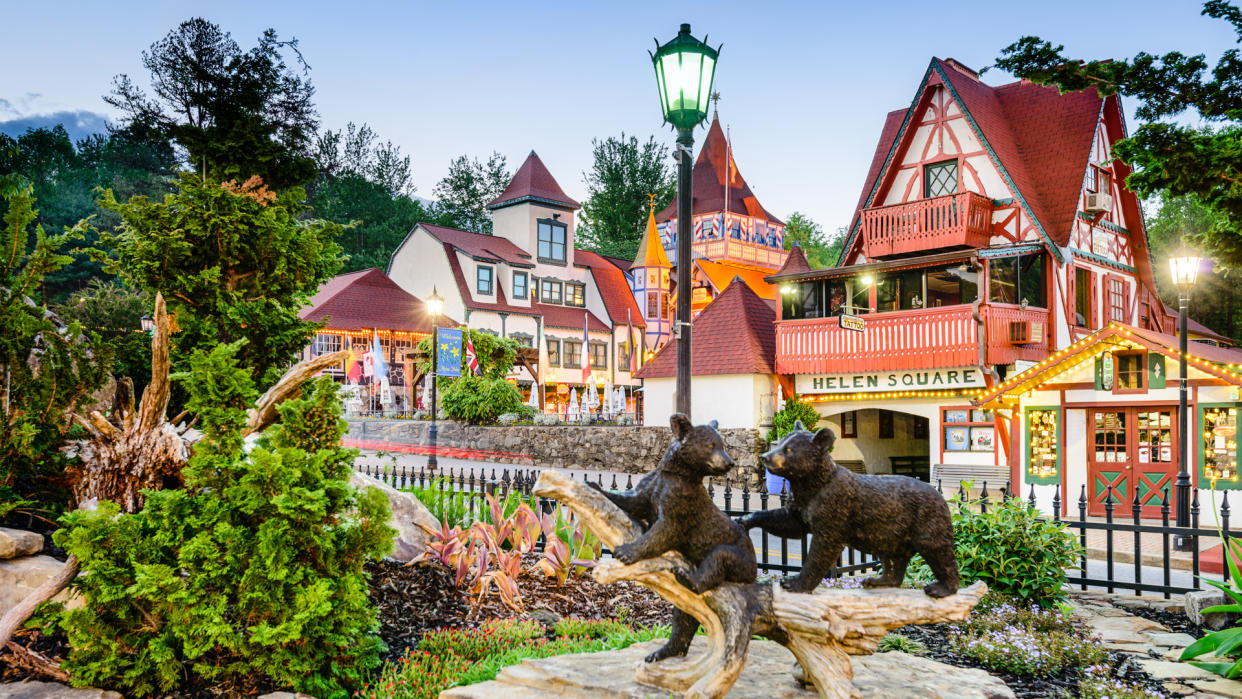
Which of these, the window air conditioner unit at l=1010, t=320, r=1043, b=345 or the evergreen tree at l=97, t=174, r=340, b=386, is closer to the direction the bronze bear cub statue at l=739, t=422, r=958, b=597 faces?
the evergreen tree

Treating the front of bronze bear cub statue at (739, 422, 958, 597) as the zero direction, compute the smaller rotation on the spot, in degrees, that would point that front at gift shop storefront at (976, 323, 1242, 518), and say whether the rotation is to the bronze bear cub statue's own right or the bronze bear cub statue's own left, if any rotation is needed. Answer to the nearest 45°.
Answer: approximately 90° to the bronze bear cub statue's own right

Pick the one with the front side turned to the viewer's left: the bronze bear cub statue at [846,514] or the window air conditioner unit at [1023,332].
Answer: the bronze bear cub statue

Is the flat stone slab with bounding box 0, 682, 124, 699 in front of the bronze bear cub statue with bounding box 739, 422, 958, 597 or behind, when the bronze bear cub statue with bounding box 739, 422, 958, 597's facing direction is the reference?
in front

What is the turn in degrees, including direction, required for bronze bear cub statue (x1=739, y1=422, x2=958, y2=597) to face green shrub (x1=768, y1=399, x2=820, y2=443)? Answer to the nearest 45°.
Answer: approximately 90° to its right

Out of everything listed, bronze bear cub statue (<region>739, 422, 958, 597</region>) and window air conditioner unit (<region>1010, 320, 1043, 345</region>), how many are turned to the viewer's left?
1

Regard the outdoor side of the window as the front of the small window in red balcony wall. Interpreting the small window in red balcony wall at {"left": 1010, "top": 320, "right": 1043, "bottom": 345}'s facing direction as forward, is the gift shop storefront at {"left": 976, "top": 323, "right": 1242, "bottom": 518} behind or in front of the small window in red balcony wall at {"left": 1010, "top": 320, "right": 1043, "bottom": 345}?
in front

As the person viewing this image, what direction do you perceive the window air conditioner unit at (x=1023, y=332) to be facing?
facing the viewer and to the right of the viewer

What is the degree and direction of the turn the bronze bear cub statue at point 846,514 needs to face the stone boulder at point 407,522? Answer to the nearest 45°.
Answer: approximately 45° to its right

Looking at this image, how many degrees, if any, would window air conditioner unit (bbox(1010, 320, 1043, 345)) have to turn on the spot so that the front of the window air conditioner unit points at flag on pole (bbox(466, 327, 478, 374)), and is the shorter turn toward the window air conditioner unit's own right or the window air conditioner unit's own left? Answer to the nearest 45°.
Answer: approximately 135° to the window air conditioner unit's own right

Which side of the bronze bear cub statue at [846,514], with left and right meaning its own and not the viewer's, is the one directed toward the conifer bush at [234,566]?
front

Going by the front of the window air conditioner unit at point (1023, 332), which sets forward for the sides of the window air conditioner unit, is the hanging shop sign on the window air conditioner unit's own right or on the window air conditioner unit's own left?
on the window air conditioner unit's own right

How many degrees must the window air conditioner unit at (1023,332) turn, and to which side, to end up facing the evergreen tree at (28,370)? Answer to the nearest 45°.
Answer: approximately 45° to its right

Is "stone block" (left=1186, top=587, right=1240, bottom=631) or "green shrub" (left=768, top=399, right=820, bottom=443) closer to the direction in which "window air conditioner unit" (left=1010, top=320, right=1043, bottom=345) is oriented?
the stone block

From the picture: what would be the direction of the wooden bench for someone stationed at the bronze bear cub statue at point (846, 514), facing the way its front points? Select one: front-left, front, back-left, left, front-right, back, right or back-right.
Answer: right

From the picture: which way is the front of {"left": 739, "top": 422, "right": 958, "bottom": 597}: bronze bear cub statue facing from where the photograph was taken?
facing to the left of the viewer
